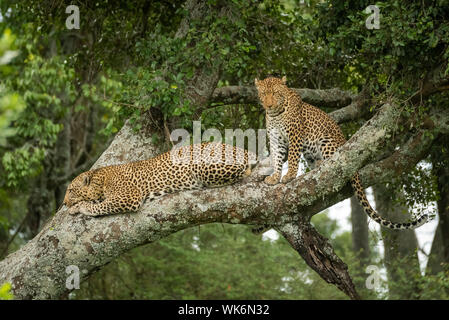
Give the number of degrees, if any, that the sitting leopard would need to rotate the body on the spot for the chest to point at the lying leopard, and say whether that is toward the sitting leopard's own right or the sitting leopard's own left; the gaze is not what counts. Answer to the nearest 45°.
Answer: approximately 45° to the sitting leopard's own right

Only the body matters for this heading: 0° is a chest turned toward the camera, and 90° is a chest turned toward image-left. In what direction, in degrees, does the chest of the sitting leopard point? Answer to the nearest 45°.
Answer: approximately 45°

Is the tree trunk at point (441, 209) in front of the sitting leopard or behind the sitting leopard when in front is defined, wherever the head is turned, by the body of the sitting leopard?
behind

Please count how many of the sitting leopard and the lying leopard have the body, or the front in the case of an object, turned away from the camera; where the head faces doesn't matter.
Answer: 0

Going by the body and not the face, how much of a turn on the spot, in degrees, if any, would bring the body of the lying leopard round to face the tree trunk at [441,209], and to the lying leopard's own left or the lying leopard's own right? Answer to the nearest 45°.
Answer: approximately 135° to the lying leopard's own right

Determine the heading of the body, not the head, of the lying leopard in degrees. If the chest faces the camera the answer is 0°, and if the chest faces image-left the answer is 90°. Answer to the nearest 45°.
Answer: approximately 90°

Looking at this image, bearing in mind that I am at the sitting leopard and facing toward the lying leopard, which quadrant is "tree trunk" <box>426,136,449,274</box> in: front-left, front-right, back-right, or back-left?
back-right

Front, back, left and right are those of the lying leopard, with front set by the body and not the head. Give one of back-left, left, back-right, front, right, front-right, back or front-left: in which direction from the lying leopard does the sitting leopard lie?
back
